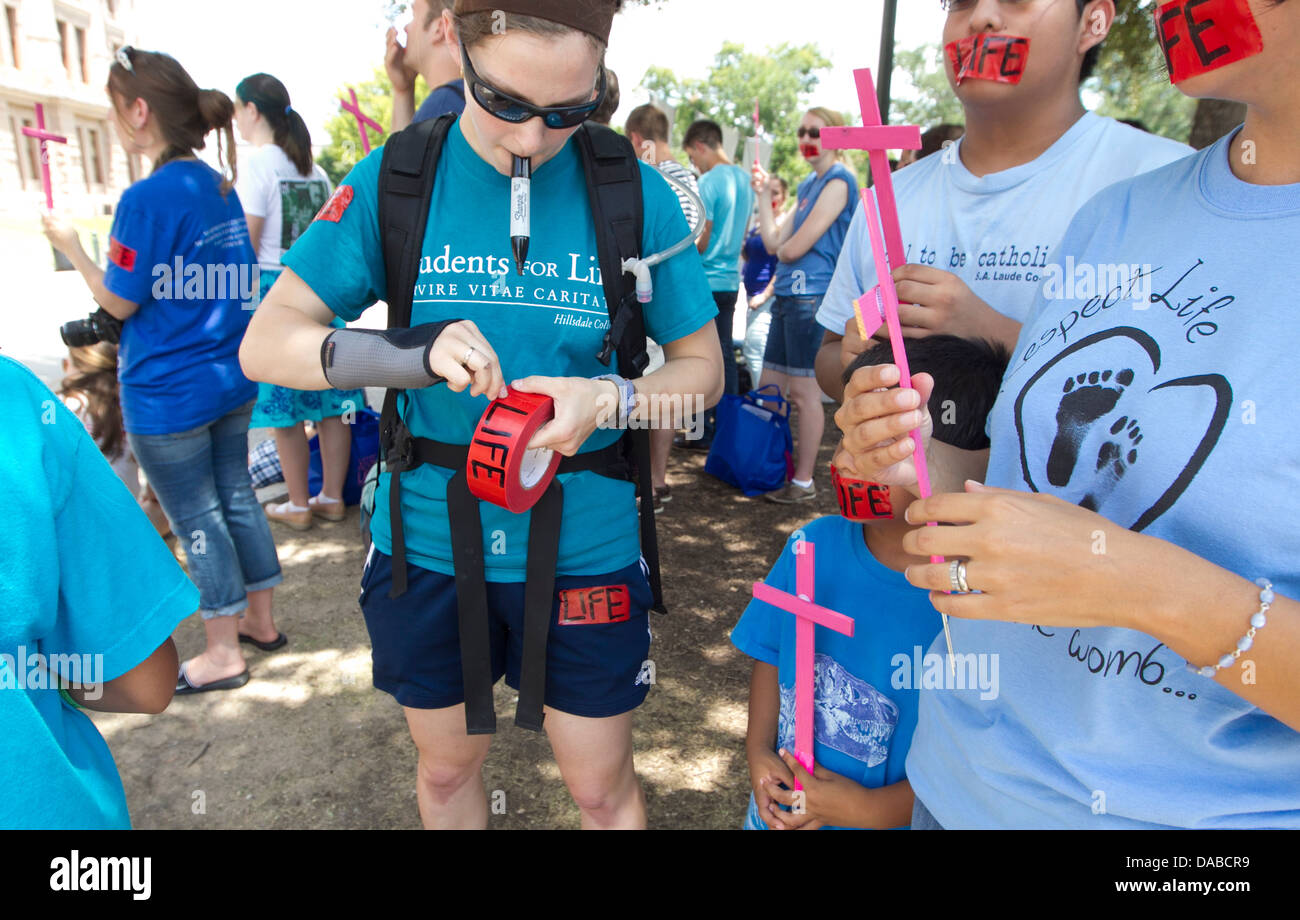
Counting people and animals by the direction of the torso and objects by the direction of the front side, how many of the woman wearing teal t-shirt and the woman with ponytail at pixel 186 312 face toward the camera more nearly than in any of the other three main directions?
1

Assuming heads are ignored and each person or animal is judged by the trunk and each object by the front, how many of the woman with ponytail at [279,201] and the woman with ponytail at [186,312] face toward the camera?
0

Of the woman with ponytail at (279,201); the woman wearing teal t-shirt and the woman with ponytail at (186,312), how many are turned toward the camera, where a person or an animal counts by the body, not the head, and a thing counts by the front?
1

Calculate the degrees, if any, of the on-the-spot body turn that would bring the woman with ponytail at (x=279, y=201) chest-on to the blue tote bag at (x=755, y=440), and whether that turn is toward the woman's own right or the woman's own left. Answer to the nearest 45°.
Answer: approximately 135° to the woman's own right

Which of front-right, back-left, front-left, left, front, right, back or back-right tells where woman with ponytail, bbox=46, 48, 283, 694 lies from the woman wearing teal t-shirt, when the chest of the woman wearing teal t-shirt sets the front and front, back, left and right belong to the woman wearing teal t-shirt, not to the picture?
back-right

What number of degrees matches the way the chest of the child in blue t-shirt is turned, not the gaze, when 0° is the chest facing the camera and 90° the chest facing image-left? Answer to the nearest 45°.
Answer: approximately 45°

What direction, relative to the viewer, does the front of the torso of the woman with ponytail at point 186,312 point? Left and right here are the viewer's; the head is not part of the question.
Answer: facing away from the viewer and to the left of the viewer

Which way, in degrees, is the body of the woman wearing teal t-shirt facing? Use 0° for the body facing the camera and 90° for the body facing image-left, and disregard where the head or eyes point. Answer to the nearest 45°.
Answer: approximately 0°

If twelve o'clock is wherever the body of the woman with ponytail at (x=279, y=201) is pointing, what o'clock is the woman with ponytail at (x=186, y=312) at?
the woman with ponytail at (x=186, y=312) is roughly at 8 o'clock from the woman with ponytail at (x=279, y=201).

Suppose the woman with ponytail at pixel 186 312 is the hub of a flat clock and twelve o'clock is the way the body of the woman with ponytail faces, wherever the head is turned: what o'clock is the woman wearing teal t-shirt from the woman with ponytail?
The woman wearing teal t-shirt is roughly at 7 o'clock from the woman with ponytail.

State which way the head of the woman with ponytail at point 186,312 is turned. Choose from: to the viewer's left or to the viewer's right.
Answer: to the viewer's left

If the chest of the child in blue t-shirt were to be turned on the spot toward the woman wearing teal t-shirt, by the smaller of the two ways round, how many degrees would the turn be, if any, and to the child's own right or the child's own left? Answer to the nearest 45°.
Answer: approximately 45° to the child's own right
